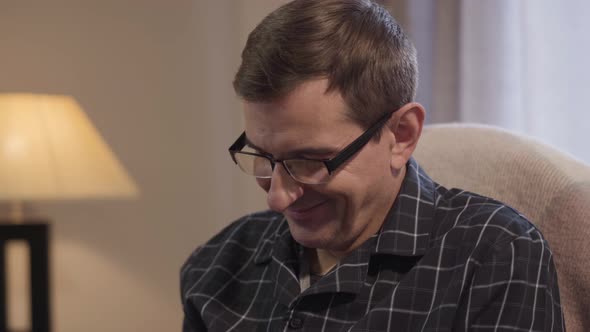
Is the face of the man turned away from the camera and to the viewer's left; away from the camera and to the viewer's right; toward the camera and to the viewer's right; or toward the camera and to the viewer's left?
toward the camera and to the viewer's left

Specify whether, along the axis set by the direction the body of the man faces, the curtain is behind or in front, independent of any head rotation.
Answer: behind

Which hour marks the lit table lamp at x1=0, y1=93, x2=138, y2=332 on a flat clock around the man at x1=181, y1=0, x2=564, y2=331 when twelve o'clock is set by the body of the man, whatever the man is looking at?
The lit table lamp is roughly at 3 o'clock from the man.

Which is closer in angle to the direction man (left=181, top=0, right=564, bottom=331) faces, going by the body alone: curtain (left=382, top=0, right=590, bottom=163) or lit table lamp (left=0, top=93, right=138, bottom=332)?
the lit table lamp
